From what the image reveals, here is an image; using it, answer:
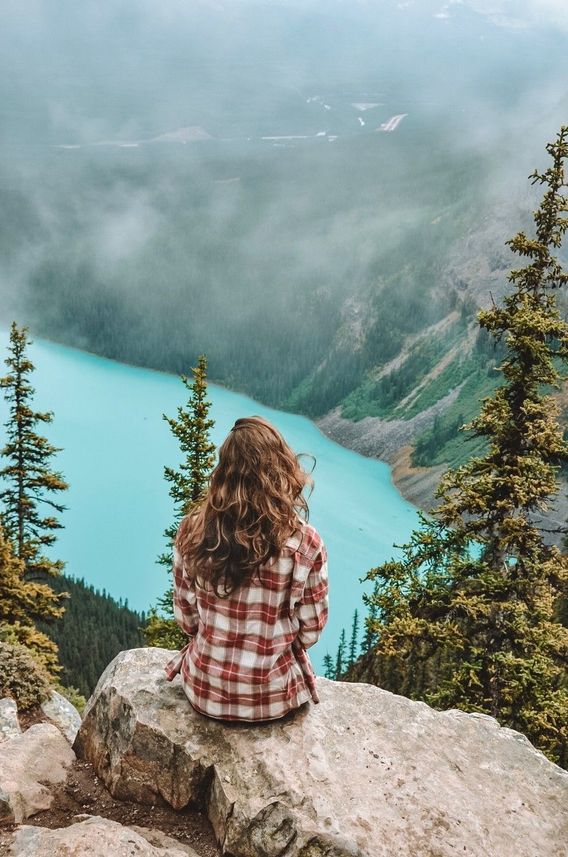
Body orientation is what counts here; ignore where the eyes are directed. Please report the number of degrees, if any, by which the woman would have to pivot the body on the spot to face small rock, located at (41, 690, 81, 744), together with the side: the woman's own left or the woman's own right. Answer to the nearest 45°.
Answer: approximately 45° to the woman's own left

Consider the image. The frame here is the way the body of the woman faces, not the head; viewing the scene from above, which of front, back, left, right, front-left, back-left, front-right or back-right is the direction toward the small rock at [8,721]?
front-left

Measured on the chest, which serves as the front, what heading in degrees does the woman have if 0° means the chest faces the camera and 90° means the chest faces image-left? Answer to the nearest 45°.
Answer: approximately 180°

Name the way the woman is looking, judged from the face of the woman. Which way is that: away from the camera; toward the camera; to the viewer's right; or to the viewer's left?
away from the camera

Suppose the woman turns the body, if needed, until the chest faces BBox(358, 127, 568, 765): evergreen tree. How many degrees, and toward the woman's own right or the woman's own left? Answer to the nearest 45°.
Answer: approximately 45° to the woman's own right

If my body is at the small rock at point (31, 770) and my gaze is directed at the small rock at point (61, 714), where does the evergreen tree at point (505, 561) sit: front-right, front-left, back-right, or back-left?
front-right

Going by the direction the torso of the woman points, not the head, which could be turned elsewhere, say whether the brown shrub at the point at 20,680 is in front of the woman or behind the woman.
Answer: in front
